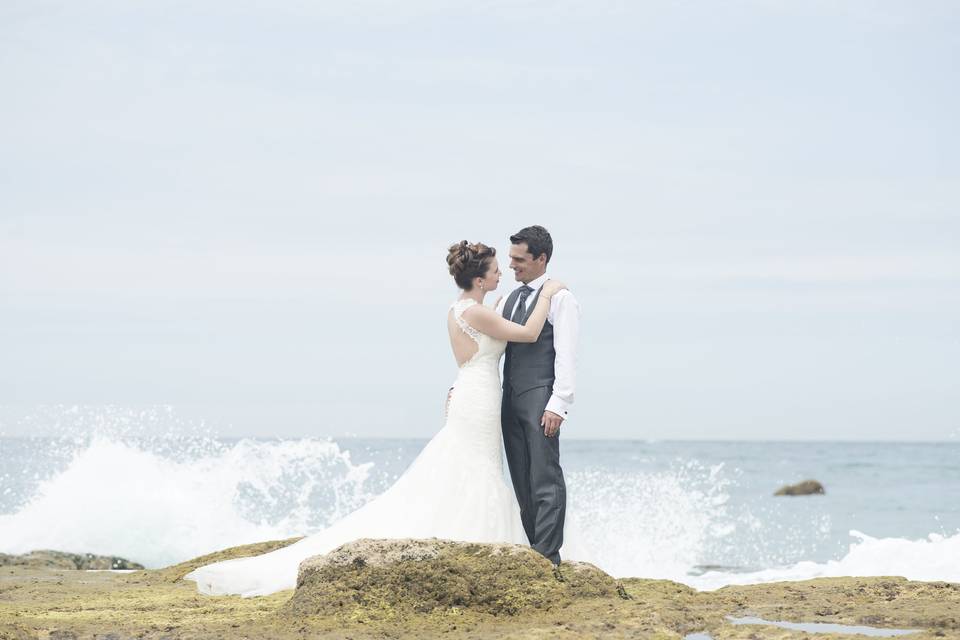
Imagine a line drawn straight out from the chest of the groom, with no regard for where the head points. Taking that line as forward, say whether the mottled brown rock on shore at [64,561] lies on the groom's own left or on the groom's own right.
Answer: on the groom's own right

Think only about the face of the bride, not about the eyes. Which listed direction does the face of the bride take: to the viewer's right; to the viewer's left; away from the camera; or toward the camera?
to the viewer's right

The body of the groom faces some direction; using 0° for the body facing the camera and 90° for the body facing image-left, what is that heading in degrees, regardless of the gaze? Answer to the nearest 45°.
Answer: approximately 45°
